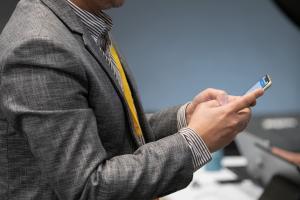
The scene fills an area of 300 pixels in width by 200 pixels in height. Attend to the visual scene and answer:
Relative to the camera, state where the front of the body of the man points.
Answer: to the viewer's right

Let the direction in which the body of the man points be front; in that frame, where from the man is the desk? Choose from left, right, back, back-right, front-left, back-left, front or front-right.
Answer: front-left
